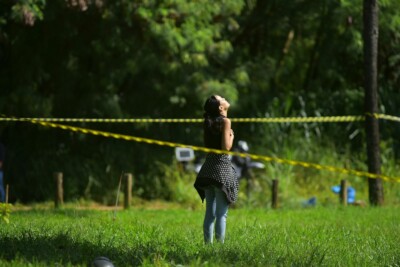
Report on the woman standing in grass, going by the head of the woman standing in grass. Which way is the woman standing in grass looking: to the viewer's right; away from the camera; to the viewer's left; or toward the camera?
to the viewer's right

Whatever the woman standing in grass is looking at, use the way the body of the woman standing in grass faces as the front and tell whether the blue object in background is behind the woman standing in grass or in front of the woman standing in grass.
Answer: in front

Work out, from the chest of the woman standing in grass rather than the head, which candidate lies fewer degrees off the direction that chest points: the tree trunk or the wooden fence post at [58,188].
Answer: the tree trunk

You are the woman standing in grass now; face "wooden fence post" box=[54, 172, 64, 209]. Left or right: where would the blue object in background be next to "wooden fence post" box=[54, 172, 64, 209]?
right

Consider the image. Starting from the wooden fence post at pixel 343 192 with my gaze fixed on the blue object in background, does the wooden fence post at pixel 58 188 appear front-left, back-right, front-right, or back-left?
back-left

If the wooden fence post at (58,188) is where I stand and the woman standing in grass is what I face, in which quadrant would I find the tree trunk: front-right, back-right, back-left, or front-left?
front-left

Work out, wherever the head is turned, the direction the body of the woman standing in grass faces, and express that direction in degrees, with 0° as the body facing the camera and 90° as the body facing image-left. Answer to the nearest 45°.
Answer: approximately 225°

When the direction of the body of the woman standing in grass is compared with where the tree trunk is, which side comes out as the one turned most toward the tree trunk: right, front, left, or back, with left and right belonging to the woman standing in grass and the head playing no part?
front

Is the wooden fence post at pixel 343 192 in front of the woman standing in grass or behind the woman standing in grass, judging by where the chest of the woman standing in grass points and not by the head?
in front
